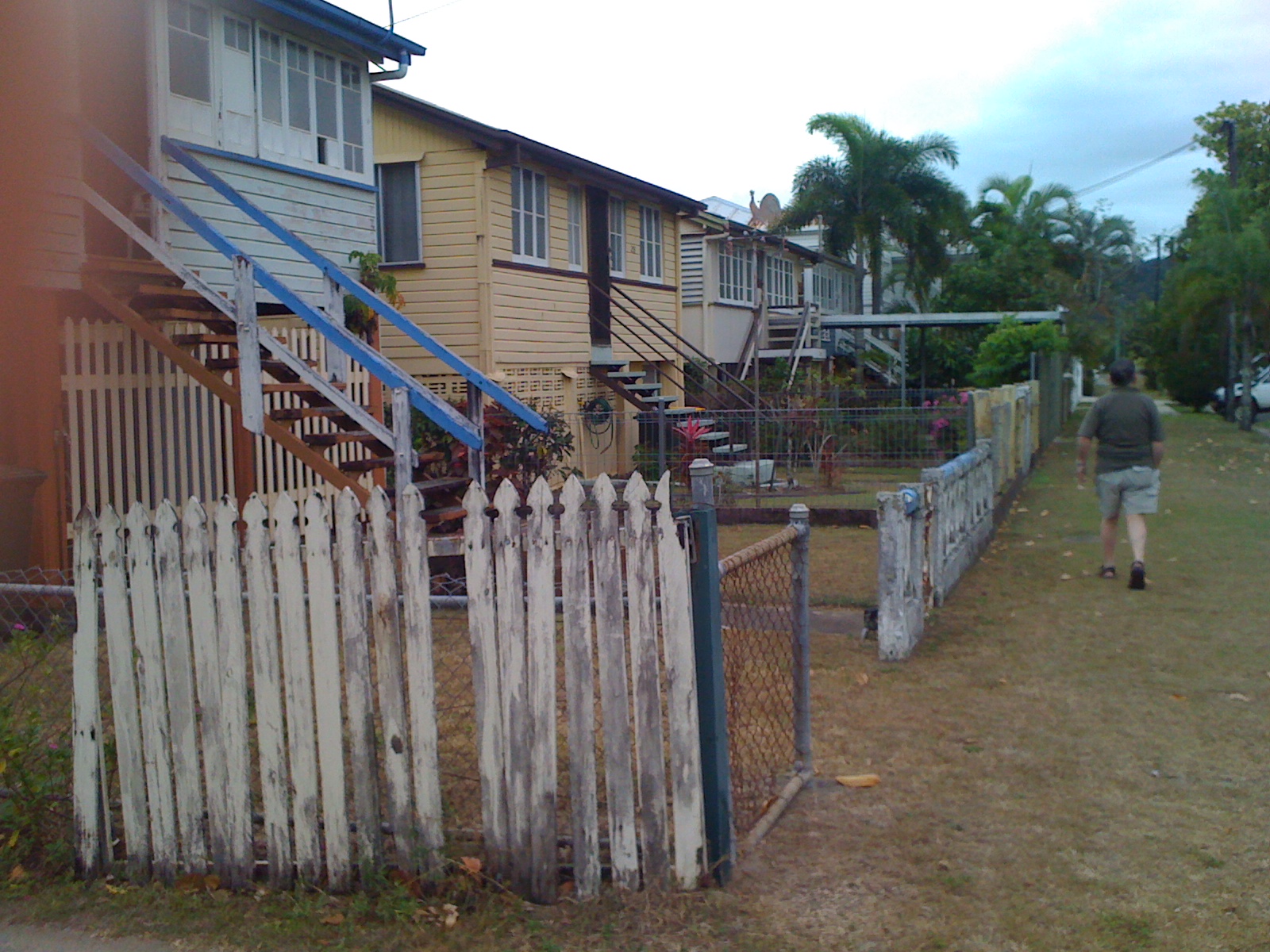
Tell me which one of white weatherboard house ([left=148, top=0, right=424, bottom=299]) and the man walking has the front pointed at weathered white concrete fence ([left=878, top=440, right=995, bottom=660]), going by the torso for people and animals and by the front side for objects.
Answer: the white weatherboard house

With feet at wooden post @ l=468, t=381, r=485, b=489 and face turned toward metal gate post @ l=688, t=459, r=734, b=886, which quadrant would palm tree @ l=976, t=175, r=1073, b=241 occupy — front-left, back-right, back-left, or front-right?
back-left

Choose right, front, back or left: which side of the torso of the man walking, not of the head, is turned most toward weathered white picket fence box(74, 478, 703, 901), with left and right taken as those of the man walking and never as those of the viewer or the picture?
back

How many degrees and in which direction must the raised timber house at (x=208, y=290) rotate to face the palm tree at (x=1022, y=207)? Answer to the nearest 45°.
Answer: approximately 90° to its left

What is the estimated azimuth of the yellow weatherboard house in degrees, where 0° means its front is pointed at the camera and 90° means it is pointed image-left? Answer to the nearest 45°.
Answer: approximately 315°

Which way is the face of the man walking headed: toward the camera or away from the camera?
away from the camera

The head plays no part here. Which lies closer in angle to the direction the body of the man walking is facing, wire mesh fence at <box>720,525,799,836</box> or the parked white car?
the parked white car

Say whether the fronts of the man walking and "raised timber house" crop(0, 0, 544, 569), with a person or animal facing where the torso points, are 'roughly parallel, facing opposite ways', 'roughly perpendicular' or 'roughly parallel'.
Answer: roughly perpendicular

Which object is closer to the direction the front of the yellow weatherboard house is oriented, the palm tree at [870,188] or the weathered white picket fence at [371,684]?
the weathered white picket fence

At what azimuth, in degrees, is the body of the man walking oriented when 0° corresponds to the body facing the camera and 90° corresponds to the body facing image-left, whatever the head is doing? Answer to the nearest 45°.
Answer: approximately 180°

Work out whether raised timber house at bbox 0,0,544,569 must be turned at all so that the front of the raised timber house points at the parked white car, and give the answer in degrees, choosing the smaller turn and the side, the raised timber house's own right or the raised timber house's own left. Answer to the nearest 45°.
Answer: approximately 90° to the raised timber house's own left

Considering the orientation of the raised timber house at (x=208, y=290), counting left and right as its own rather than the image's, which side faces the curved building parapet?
left

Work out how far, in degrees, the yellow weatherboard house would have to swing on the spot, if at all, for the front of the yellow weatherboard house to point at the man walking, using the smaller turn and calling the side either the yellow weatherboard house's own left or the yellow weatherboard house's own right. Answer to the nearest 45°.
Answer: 0° — it already faces them

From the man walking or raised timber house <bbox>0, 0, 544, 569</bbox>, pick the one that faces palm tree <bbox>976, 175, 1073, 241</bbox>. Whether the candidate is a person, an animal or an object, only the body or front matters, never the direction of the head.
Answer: the man walking

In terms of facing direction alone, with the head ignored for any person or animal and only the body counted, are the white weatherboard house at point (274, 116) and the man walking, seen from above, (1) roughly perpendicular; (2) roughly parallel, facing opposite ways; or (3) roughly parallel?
roughly perpendicular
